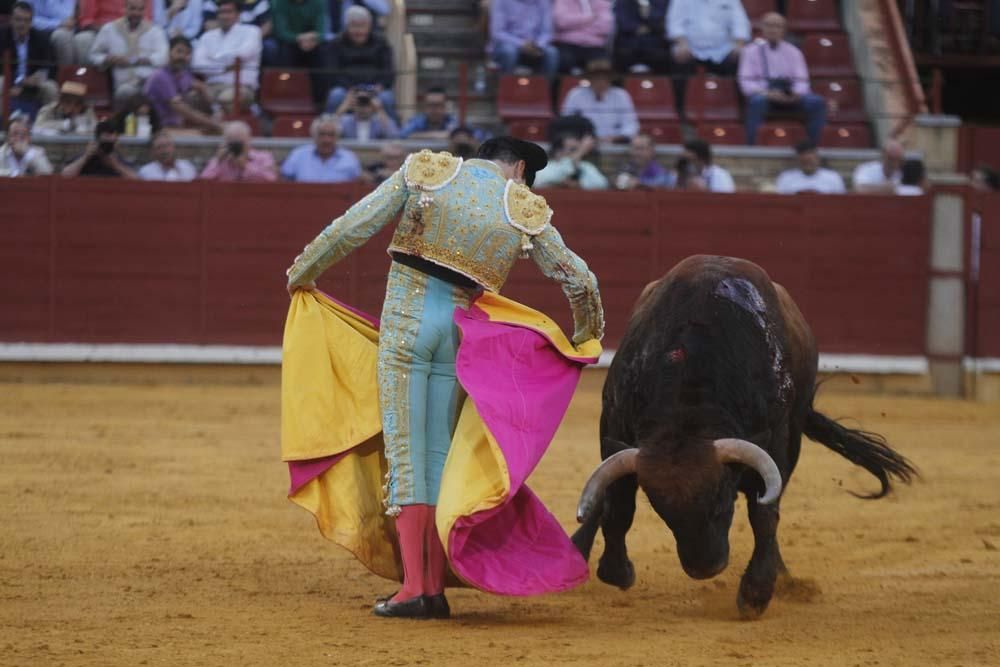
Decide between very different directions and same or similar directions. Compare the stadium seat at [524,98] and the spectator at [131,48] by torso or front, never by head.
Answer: same or similar directions

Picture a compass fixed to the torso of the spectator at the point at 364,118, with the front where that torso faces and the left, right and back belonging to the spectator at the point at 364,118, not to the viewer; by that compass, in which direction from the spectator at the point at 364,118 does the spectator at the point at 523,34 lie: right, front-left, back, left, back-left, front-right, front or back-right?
back-left

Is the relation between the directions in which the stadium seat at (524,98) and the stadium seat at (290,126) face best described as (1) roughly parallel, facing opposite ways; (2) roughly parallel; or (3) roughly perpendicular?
roughly parallel

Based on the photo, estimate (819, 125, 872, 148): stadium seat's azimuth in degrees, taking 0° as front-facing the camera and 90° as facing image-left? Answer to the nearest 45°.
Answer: approximately 0°

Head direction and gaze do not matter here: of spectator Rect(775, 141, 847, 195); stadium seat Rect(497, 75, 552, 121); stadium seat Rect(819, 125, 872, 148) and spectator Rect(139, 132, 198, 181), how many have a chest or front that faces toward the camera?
4

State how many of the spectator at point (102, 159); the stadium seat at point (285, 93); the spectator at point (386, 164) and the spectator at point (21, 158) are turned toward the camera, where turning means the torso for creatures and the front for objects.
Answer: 4

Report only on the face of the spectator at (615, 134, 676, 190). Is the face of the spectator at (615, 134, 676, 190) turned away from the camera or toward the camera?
toward the camera

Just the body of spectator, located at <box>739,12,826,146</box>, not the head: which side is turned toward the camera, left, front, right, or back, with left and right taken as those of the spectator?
front

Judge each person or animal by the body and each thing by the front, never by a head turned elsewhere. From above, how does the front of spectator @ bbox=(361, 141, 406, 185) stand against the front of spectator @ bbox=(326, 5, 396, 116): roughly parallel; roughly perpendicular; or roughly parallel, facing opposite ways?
roughly parallel

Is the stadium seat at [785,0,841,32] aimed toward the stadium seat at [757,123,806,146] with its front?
yes

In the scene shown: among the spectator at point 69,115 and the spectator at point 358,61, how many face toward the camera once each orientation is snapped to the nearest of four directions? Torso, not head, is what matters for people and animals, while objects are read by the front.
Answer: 2

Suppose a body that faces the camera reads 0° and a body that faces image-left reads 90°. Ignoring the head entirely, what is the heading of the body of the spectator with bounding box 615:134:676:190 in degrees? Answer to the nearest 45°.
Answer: approximately 0°

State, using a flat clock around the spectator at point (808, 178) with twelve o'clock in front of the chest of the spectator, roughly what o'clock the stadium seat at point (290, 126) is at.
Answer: The stadium seat is roughly at 3 o'clock from the spectator.

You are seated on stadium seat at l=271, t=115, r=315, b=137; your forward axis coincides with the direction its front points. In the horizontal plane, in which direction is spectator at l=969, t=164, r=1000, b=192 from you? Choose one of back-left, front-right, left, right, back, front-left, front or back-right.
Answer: left

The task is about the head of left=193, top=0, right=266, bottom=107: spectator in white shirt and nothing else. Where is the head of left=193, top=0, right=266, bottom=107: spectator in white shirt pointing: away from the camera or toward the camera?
toward the camera

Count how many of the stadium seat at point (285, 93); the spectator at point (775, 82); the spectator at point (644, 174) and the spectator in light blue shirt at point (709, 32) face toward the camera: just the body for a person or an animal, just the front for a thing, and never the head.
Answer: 4

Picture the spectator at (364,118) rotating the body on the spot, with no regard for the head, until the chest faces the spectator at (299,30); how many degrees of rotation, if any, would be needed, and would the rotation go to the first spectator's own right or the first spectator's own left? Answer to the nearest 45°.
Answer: approximately 135° to the first spectator's own right
